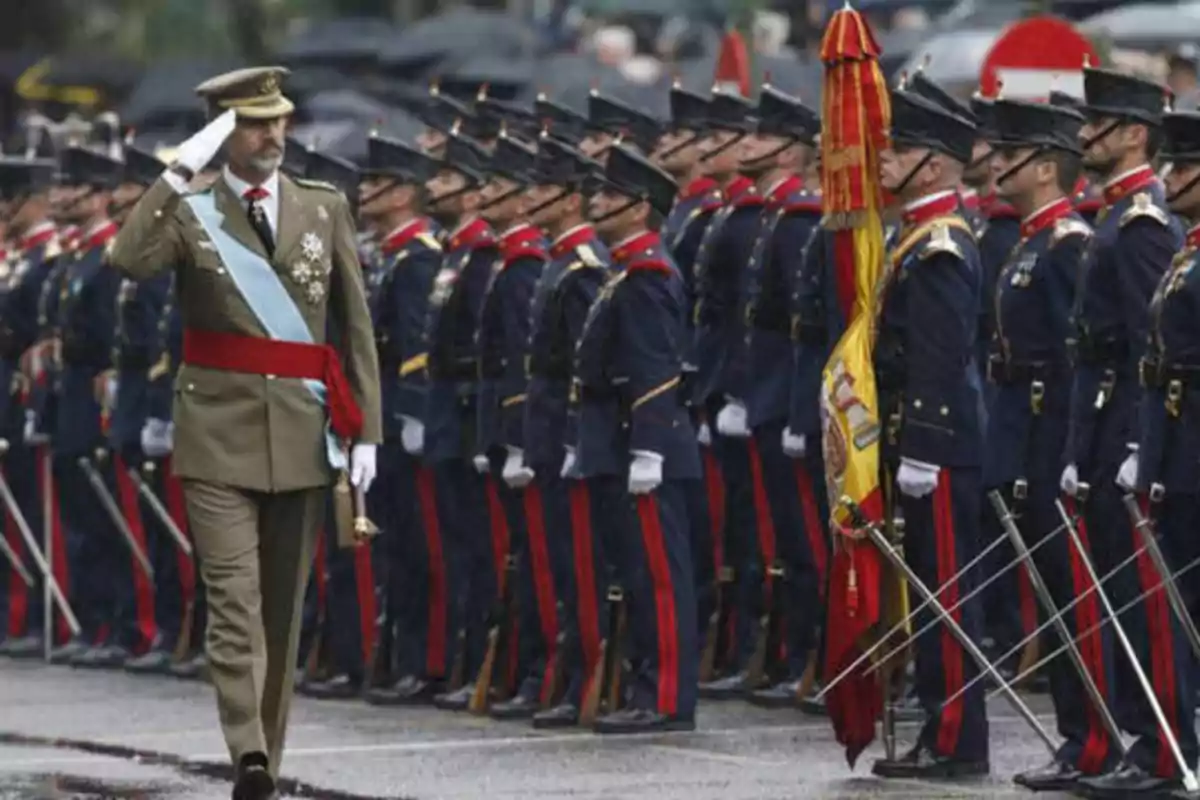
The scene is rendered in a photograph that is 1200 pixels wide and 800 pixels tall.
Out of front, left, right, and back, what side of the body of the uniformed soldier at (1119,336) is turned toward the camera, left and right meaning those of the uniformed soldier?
left

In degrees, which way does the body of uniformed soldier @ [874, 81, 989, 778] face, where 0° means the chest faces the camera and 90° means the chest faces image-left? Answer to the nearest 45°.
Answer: approximately 90°

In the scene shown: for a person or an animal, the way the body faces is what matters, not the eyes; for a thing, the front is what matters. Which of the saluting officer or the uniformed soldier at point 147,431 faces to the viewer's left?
the uniformed soldier

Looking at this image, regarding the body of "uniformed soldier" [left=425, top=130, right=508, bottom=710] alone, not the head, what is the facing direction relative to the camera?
to the viewer's left

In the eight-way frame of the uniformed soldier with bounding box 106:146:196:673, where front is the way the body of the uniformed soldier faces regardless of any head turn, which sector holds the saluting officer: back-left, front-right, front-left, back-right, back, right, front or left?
left

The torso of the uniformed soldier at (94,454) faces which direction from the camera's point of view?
to the viewer's left

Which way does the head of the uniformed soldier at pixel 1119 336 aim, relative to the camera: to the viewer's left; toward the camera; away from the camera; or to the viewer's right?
to the viewer's left

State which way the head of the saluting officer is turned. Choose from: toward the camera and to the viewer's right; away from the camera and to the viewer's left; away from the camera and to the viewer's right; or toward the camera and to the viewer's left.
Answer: toward the camera and to the viewer's right

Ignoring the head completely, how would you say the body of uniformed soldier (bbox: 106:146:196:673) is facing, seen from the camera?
to the viewer's left
